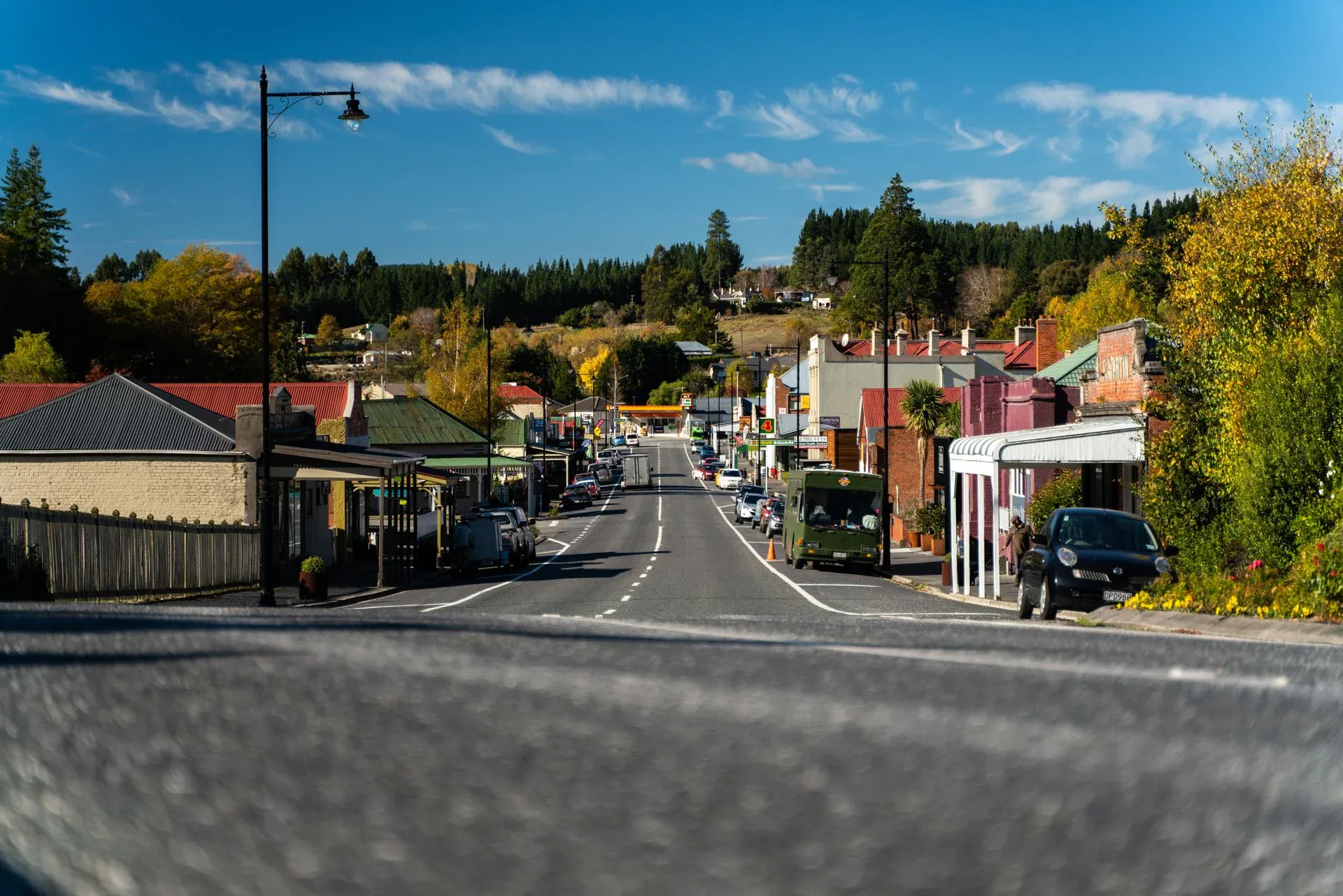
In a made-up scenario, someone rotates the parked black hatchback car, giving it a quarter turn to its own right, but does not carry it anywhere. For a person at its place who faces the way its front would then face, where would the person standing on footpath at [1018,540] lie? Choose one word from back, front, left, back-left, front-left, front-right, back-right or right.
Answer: back-right

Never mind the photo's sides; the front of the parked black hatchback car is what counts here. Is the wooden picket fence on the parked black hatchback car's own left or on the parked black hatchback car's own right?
on the parked black hatchback car's own right

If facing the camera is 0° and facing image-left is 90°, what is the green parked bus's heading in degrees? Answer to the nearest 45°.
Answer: approximately 0°

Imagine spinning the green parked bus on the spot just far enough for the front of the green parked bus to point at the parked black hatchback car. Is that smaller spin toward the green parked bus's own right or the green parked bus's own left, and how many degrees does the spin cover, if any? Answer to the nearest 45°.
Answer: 0° — it already faces it

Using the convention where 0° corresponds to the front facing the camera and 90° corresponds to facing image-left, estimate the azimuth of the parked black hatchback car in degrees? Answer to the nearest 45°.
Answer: approximately 315°

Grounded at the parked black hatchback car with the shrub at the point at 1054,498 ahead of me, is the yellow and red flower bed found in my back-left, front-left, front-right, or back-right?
back-right

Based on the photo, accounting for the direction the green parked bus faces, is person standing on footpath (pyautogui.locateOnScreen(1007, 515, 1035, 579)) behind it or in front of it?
in front

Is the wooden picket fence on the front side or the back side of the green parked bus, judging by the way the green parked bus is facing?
on the front side

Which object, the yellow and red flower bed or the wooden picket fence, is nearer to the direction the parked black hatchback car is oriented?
the yellow and red flower bed

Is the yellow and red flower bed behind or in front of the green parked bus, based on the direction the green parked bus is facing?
in front

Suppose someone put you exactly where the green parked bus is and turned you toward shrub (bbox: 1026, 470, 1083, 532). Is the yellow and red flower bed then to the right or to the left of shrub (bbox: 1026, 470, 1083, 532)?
right

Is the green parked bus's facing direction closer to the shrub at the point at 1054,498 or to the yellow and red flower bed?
the yellow and red flower bed
